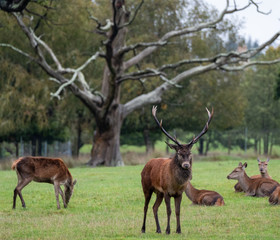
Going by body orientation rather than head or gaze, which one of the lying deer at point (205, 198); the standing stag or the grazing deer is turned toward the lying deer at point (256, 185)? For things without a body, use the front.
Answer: the grazing deer

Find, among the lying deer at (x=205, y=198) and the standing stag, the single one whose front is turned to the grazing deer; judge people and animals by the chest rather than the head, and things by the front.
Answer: the lying deer

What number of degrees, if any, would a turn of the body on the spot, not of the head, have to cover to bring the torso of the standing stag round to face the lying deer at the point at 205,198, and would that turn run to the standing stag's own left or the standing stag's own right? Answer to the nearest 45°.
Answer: approximately 135° to the standing stag's own left

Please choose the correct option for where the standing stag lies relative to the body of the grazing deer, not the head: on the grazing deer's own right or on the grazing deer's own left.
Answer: on the grazing deer's own right

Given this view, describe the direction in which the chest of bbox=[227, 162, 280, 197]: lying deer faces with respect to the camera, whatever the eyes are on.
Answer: to the viewer's left

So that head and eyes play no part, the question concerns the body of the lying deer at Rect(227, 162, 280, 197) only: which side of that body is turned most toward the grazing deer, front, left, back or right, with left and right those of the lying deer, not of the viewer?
front

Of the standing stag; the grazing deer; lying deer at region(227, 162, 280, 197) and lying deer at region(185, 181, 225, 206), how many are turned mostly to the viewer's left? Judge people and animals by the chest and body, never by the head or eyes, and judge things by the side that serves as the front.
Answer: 2

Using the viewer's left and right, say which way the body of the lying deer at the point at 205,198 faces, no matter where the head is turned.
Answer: facing to the left of the viewer

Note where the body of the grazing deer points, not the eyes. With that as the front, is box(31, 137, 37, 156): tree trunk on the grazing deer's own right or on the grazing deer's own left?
on the grazing deer's own left

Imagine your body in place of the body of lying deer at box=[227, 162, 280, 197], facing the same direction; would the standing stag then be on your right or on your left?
on your left

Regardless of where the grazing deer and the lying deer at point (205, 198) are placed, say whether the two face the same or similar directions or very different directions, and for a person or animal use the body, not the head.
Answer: very different directions

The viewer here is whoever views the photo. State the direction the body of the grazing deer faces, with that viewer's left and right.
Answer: facing to the right of the viewer
